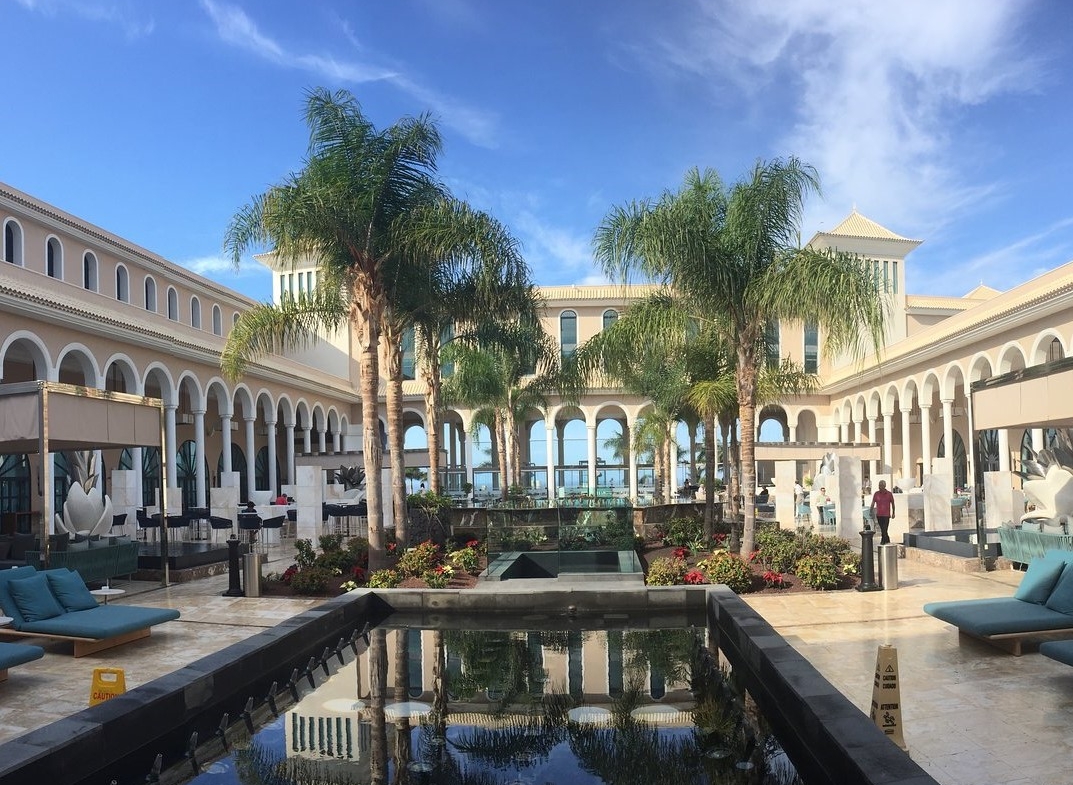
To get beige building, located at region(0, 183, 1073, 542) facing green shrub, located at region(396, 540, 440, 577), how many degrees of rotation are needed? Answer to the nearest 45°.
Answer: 0° — it already faces it

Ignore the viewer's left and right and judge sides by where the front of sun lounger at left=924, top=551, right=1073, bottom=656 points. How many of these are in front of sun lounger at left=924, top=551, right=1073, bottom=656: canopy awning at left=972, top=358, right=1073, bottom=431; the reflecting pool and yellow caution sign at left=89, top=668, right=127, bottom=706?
2

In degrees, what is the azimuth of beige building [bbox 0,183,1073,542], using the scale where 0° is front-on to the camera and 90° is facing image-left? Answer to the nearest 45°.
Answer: approximately 0°

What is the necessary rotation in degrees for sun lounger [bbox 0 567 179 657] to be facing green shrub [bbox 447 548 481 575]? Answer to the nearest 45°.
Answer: approximately 90° to its left

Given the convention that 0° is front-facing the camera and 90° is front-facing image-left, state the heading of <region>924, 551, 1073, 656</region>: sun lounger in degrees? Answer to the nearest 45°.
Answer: approximately 45°
